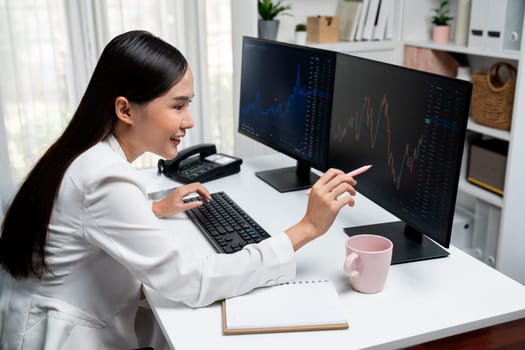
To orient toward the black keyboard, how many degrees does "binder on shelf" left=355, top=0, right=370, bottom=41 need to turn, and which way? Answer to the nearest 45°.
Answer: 0° — it already faces it

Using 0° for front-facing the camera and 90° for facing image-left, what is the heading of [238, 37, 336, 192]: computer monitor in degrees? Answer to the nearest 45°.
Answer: approximately 45°

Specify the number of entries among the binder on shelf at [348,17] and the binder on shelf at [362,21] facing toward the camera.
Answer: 2

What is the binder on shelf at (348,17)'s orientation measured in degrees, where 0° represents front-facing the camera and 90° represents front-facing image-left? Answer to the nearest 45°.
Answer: approximately 0°

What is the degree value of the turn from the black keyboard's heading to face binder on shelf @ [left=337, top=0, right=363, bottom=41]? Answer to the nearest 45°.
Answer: approximately 135° to its right
